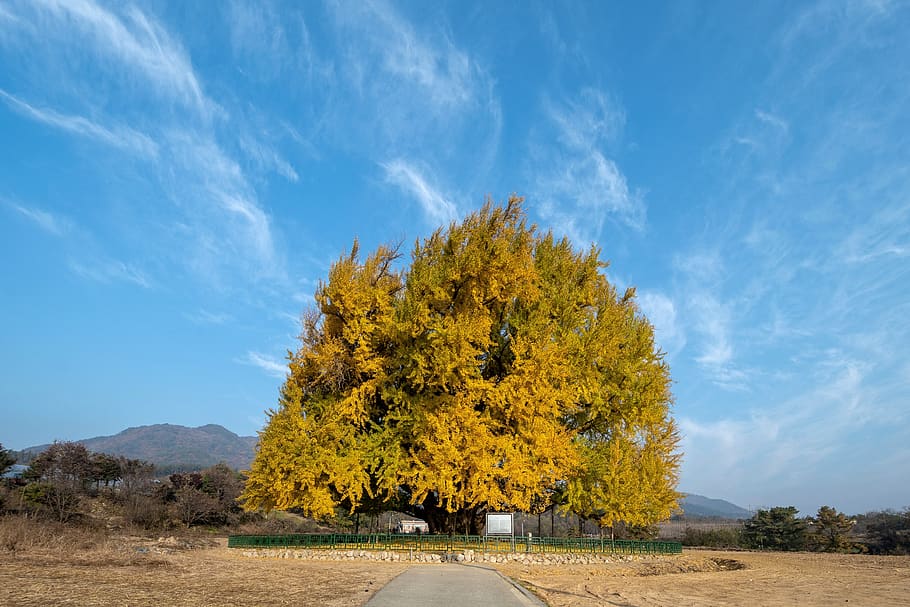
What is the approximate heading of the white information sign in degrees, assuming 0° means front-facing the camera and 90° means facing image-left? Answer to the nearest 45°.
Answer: approximately 0°
